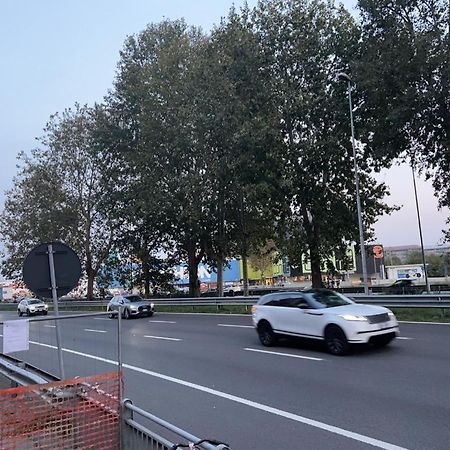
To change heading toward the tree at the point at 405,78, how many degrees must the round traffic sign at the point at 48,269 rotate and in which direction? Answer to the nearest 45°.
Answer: approximately 45° to its right

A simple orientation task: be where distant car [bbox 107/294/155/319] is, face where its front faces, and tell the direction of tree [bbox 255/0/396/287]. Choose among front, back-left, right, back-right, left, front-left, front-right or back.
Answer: front-left

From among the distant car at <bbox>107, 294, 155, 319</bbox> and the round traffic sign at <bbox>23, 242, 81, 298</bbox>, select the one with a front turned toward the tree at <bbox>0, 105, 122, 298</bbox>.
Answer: the round traffic sign

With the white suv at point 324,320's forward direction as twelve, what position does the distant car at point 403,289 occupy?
The distant car is roughly at 8 o'clock from the white suv.

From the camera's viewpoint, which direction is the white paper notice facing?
toward the camera

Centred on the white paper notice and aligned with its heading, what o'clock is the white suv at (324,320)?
The white suv is roughly at 8 o'clock from the white paper notice.

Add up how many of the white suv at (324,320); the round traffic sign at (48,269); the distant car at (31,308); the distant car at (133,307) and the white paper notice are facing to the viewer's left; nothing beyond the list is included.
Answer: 0

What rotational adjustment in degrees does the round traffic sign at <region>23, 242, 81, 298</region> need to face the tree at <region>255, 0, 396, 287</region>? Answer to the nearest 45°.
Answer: approximately 45° to its right

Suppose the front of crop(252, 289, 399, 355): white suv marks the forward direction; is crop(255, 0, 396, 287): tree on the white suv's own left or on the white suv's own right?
on the white suv's own left

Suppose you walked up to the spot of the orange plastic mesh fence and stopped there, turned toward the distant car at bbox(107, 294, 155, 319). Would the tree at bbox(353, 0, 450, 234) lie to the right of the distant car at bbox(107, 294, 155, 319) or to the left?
right

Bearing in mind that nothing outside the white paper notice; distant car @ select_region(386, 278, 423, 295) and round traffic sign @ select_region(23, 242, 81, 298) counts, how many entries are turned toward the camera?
1

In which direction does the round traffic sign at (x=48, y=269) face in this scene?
away from the camera

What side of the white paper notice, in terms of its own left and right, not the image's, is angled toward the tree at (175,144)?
back

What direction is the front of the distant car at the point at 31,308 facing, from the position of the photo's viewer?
facing the viewer and to the right of the viewer

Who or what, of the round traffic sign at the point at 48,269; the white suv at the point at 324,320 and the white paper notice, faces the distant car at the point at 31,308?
the round traffic sign

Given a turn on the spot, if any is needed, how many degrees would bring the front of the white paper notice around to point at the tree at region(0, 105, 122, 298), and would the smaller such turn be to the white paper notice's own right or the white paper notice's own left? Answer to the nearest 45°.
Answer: approximately 180°

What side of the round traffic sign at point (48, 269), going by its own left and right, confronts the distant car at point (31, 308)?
front
